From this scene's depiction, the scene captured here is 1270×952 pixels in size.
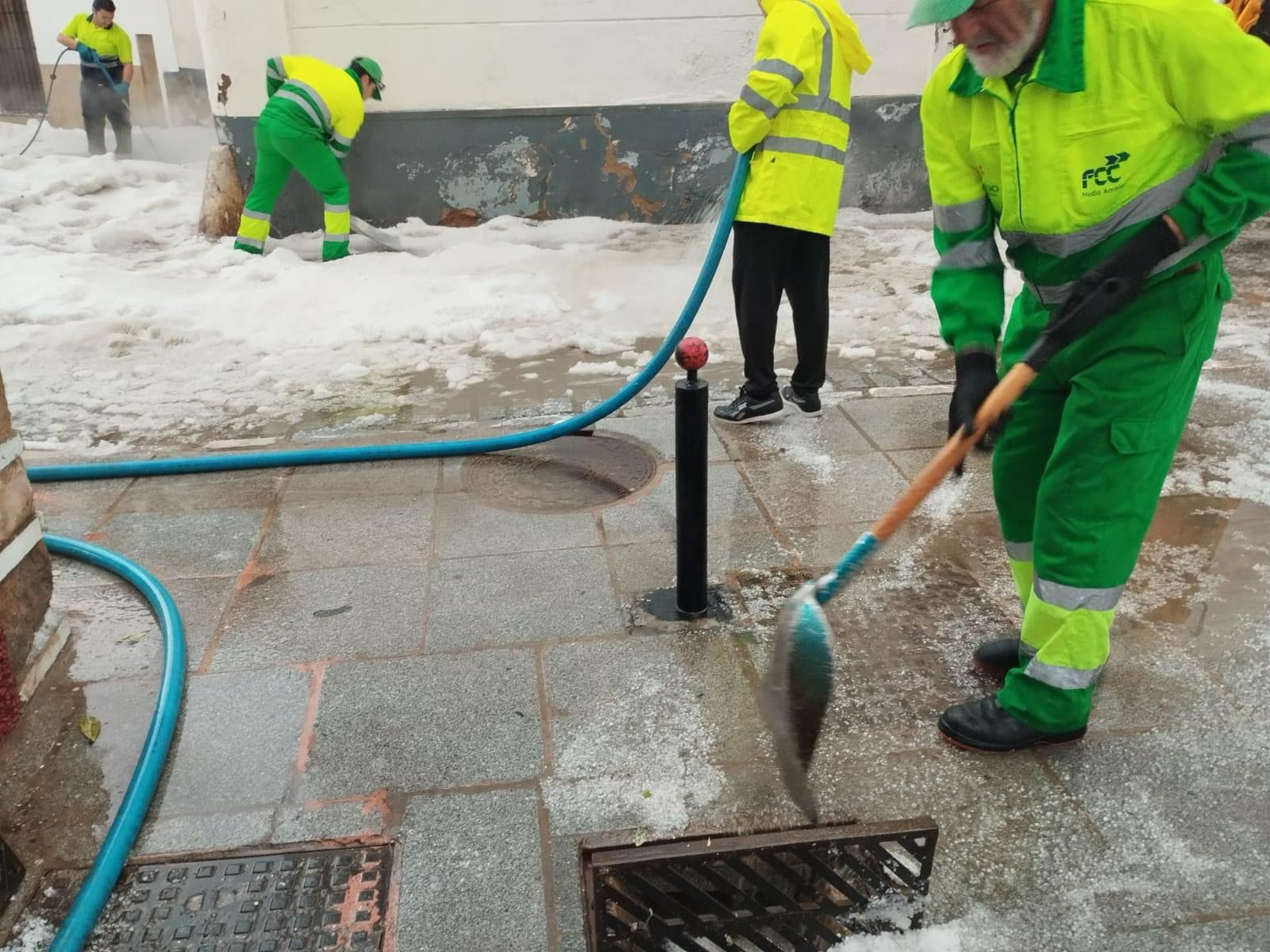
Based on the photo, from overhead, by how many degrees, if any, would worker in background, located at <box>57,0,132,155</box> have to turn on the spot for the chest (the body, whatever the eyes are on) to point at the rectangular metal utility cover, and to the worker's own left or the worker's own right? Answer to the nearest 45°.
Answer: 0° — they already face it

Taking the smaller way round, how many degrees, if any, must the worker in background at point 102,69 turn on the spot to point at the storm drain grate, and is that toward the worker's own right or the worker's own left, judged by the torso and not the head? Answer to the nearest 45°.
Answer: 0° — they already face it

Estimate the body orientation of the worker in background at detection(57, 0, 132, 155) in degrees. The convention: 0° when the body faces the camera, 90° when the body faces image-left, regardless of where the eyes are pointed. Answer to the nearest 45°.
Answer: approximately 0°

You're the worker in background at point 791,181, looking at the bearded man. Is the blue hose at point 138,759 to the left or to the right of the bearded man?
right

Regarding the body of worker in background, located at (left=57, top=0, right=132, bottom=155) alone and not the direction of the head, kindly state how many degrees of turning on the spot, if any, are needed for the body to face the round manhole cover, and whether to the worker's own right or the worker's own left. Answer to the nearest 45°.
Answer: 0° — they already face it

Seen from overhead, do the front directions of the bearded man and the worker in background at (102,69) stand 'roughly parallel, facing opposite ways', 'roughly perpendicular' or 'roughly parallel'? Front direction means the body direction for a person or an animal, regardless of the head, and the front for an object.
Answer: roughly perpendicular

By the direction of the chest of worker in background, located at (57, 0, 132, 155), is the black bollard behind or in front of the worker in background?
in front

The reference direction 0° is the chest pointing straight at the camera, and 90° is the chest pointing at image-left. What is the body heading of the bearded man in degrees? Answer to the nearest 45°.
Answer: approximately 45°

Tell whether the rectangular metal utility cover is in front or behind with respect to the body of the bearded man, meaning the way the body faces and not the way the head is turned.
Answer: in front

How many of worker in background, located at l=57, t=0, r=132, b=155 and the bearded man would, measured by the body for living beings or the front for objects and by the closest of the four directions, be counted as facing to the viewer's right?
0

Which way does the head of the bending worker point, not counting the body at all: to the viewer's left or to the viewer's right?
to the viewer's right

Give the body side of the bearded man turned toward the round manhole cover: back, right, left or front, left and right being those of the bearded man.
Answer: right
